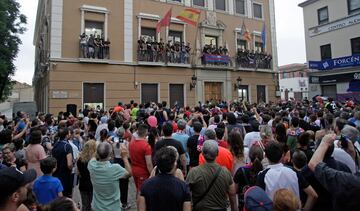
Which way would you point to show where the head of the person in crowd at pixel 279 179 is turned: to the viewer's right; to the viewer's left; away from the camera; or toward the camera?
away from the camera

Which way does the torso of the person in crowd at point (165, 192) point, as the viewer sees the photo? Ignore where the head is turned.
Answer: away from the camera

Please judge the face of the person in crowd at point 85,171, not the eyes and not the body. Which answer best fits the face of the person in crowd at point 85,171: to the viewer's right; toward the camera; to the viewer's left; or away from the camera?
away from the camera

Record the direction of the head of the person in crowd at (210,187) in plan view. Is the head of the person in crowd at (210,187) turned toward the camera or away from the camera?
away from the camera

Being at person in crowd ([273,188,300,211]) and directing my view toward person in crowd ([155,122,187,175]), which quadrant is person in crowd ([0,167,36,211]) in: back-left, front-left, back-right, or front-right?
front-left

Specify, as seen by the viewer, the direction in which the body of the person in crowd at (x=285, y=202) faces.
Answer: away from the camera

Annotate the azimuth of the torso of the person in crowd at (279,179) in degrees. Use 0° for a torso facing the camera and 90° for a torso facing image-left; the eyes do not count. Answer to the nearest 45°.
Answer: approximately 180°

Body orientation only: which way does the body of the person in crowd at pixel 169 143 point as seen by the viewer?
away from the camera

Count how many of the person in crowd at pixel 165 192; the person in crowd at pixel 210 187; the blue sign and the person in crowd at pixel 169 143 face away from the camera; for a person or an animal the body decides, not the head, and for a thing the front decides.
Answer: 3

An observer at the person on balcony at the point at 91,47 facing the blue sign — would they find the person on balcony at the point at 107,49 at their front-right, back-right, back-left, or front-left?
front-left

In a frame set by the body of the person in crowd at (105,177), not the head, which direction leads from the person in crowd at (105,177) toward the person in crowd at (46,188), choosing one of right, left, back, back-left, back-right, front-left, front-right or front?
left

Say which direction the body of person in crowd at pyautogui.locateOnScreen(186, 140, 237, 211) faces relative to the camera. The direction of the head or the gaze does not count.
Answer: away from the camera

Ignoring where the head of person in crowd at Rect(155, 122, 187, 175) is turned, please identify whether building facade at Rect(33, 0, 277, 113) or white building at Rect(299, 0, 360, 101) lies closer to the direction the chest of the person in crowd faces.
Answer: the building facade

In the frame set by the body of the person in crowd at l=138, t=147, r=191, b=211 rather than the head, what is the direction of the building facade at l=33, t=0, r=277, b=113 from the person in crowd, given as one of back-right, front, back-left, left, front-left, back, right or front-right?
front

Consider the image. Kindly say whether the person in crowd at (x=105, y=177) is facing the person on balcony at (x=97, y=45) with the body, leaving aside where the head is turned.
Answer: yes

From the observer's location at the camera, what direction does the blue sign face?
facing the viewer and to the left of the viewer
